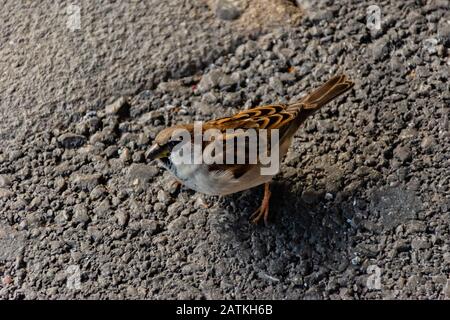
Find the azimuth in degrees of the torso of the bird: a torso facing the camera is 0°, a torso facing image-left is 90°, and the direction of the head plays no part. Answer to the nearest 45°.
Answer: approximately 90°
